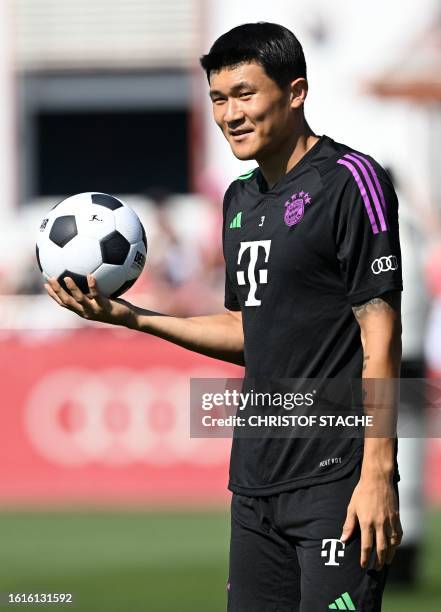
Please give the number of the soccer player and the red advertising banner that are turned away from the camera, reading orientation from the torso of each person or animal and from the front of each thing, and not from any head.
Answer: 0

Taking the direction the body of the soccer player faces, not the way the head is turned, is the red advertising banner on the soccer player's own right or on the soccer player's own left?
on the soccer player's own right

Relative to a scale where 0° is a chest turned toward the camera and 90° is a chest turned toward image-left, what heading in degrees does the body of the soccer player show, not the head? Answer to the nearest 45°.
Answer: approximately 45°

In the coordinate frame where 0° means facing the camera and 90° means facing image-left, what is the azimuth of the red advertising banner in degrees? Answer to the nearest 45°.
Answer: approximately 0°

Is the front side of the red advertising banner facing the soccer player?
yes
